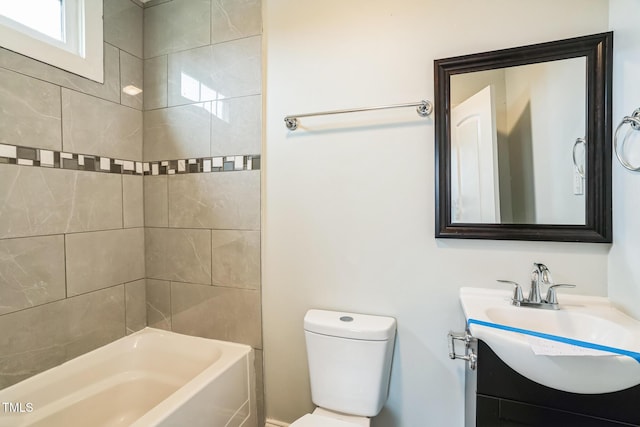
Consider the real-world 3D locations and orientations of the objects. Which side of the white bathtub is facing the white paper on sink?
front

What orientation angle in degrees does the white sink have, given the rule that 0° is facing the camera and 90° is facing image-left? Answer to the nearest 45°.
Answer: approximately 0°

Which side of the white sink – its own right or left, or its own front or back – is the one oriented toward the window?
right

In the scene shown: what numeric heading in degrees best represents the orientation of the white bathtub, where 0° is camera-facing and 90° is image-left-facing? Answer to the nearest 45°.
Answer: approximately 315°

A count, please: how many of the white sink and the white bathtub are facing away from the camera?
0

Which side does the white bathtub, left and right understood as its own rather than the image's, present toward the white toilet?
front

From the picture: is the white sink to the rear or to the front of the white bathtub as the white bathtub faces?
to the front
